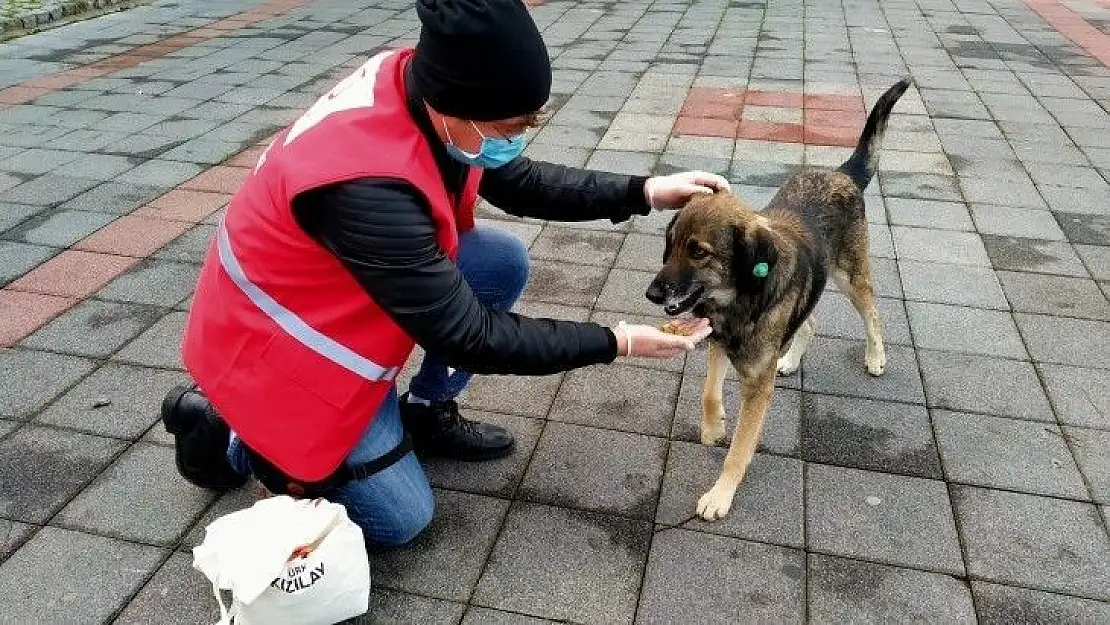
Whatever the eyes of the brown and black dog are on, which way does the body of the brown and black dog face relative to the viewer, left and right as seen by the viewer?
facing the viewer and to the left of the viewer

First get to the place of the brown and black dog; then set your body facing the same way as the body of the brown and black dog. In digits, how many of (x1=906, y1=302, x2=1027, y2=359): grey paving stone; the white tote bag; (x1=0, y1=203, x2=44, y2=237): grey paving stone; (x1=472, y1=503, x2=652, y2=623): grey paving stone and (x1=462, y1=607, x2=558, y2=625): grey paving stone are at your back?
1

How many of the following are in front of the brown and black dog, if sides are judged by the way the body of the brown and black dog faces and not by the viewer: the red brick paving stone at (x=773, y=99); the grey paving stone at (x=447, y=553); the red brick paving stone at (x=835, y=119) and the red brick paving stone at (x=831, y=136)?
1

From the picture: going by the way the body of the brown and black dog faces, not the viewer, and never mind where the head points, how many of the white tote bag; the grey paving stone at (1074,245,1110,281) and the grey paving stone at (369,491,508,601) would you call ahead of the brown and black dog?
2

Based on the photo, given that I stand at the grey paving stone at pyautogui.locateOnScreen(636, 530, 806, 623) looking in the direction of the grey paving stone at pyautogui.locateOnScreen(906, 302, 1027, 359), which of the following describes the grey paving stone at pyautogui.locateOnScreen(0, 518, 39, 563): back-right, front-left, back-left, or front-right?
back-left

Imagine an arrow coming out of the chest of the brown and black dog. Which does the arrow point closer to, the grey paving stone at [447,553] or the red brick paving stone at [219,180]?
the grey paving stone

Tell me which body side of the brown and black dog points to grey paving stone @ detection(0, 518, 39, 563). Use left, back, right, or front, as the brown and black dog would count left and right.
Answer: front

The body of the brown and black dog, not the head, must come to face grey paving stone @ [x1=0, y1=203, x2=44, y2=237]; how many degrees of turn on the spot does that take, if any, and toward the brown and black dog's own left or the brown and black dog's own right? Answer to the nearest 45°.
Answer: approximately 45° to the brown and black dog's own right

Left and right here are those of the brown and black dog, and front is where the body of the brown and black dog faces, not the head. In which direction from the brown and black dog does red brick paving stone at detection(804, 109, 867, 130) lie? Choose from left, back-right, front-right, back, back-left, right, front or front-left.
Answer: back-right

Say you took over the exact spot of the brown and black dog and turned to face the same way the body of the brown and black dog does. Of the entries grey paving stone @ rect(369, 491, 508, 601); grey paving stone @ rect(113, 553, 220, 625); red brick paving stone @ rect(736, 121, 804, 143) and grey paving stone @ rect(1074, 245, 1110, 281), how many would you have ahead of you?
2

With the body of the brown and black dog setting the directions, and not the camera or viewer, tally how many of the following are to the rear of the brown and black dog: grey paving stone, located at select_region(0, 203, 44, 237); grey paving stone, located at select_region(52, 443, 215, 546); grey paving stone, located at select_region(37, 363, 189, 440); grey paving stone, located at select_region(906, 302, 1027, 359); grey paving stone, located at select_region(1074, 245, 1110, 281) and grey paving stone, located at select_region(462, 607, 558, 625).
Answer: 2

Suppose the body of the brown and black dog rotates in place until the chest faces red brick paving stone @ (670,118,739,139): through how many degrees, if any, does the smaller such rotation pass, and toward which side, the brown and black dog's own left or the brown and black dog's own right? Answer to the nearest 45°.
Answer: approximately 135° to the brown and black dog's own right

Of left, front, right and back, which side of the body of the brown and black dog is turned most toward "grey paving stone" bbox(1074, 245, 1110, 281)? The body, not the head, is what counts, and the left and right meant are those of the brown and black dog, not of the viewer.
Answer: back

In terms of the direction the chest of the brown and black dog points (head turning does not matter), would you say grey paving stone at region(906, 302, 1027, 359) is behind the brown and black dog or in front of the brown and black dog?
behind

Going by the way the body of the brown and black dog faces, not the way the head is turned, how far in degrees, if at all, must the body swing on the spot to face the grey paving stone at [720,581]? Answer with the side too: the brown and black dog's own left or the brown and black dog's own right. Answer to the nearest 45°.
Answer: approximately 45° to the brown and black dog's own left

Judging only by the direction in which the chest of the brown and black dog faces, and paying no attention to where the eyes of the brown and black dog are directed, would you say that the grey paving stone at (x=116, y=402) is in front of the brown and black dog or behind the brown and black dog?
in front

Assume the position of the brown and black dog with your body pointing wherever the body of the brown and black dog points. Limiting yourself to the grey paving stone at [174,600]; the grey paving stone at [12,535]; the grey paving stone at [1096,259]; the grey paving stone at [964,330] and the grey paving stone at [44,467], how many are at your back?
2

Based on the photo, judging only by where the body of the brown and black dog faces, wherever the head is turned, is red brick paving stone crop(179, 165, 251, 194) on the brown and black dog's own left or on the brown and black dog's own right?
on the brown and black dog's own right

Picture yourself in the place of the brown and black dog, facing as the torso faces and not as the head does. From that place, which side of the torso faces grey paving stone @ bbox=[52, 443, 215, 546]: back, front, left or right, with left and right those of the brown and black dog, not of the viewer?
front

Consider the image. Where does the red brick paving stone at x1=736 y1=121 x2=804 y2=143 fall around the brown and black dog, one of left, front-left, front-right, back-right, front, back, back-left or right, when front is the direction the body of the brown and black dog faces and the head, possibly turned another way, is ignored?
back-right

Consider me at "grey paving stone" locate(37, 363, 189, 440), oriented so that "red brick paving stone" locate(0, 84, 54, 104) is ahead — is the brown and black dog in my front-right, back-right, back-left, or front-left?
back-right
